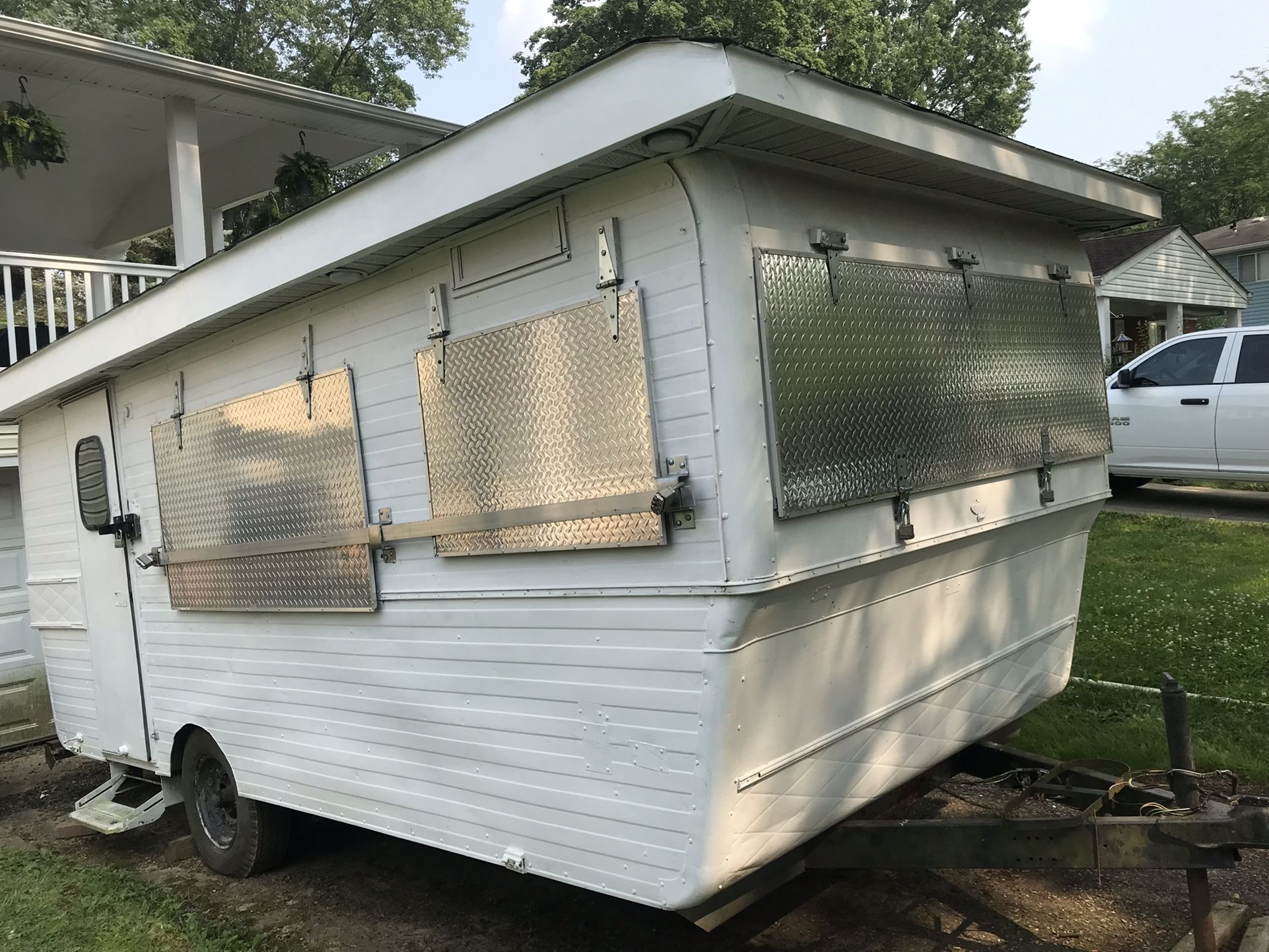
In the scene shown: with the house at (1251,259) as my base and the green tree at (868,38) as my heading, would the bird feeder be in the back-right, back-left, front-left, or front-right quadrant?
front-left

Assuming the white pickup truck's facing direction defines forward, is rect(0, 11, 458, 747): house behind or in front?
in front

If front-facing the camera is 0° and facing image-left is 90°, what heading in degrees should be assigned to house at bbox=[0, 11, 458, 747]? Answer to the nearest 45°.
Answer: approximately 315°

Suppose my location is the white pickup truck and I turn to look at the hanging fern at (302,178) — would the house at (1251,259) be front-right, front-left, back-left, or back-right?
back-right

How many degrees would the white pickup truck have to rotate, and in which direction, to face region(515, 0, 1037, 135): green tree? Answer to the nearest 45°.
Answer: approximately 45° to its right

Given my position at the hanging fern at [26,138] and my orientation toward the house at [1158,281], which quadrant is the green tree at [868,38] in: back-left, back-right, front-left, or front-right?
front-left

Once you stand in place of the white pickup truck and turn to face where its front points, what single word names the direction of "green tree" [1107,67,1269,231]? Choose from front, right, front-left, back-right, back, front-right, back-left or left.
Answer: right

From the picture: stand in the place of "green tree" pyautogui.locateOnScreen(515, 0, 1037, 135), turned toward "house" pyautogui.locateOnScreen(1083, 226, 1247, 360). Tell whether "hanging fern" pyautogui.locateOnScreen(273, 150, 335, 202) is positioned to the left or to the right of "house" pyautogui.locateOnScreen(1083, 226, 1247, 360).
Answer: right

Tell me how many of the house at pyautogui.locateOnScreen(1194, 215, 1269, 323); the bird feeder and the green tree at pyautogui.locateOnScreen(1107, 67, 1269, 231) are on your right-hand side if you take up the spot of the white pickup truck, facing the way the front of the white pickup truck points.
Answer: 3

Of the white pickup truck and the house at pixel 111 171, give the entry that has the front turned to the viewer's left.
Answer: the white pickup truck

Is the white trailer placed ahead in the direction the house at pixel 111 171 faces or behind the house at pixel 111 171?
ahead

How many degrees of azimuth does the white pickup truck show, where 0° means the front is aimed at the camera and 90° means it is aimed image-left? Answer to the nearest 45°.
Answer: approximately 90°

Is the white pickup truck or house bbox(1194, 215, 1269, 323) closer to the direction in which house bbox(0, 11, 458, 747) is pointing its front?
the white pickup truck

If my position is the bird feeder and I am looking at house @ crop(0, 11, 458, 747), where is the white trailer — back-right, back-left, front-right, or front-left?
front-left

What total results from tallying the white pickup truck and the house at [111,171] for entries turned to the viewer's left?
1

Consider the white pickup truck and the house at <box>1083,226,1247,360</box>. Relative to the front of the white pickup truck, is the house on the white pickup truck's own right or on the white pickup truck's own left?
on the white pickup truck's own right
